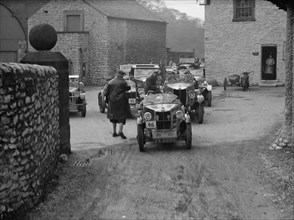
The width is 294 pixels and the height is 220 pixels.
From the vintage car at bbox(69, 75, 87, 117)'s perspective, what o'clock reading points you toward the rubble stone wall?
The rubble stone wall is roughly at 12 o'clock from the vintage car.

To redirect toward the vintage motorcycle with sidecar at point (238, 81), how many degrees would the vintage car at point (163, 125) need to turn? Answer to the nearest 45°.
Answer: approximately 180°

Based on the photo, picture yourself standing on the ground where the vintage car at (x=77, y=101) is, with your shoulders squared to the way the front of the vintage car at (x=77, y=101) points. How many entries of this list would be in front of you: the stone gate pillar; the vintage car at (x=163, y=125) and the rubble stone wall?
3

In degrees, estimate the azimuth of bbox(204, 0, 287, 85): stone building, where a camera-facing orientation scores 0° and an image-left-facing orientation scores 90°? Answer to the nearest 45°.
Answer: approximately 0°

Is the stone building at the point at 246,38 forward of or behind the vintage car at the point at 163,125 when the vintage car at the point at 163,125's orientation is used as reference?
behind

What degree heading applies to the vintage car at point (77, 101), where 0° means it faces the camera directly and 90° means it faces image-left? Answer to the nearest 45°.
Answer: approximately 0°

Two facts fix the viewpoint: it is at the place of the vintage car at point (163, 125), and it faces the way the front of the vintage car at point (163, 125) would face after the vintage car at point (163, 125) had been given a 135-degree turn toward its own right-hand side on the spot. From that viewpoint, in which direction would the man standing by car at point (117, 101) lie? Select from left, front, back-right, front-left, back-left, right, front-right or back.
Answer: front

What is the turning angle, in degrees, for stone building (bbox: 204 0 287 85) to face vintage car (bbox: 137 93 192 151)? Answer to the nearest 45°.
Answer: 0° — it already faces it

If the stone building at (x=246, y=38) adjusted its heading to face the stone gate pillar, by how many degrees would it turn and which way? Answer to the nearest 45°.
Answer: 0° — it already faces it

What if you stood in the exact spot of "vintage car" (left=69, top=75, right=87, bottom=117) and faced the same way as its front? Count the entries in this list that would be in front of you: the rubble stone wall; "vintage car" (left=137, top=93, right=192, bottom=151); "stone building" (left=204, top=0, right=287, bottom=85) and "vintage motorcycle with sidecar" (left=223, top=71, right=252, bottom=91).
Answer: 2

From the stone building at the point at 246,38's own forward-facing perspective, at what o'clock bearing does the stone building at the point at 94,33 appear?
the stone building at the point at 94,33 is roughly at 4 o'clock from the stone building at the point at 246,38.
